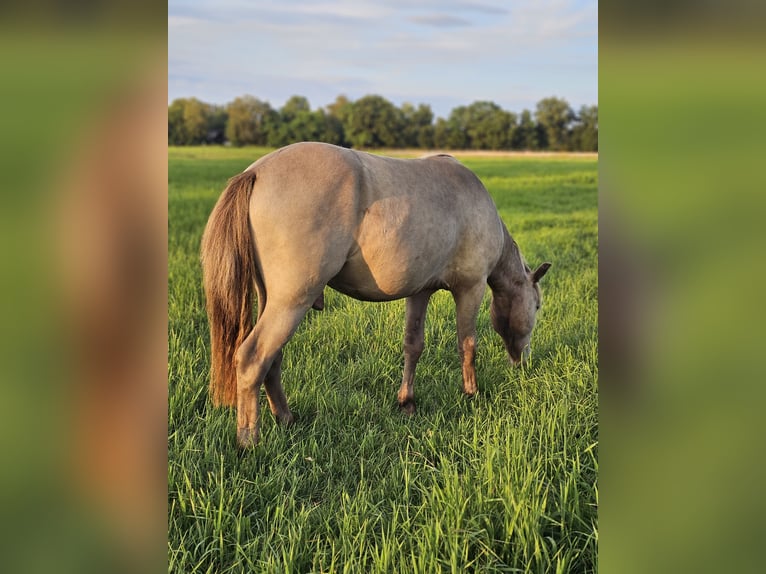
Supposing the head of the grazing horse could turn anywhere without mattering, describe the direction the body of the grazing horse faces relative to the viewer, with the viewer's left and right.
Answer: facing away from the viewer and to the right of the viewer
